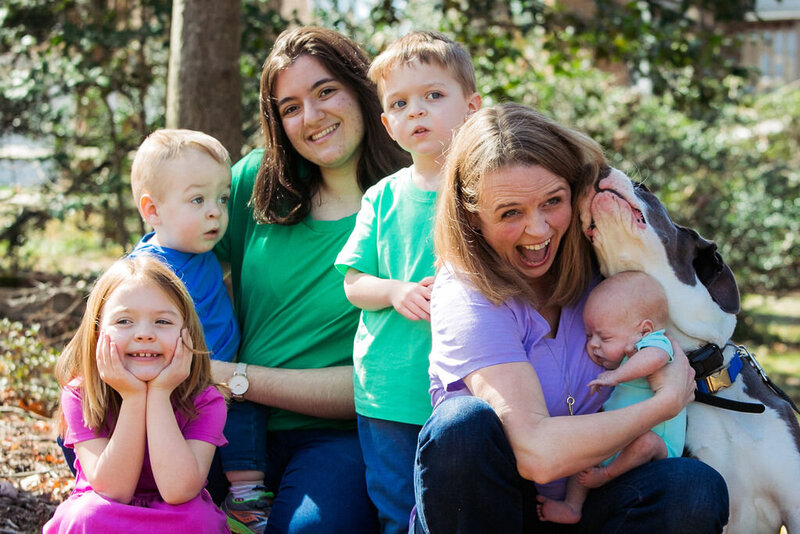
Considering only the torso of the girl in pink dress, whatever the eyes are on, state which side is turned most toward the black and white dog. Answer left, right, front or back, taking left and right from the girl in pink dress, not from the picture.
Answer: left

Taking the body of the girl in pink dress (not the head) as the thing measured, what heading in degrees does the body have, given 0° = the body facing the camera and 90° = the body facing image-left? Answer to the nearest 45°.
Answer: approximately 0°

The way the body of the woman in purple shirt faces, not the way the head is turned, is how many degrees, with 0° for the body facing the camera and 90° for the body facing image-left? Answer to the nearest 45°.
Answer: approximately 315°

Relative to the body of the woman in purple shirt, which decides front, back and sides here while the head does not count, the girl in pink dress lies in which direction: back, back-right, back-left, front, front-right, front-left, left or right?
back-right

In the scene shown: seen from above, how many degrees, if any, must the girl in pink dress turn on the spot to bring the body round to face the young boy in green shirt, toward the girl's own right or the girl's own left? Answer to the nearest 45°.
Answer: approximately 90° to the girl's own left
